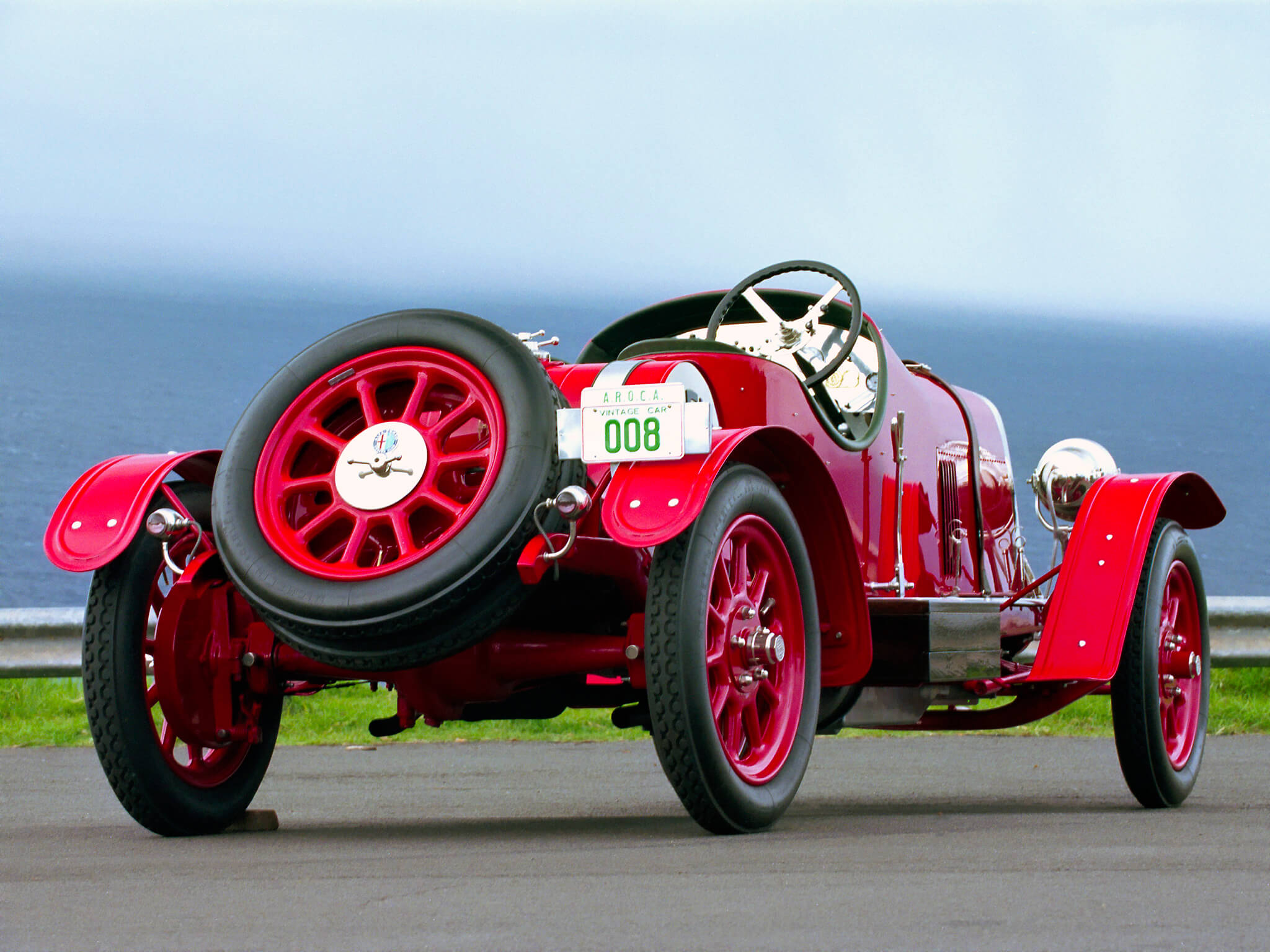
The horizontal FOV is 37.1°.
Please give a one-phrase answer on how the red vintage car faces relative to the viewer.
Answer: facing away from the viewer and to the right of the viewer

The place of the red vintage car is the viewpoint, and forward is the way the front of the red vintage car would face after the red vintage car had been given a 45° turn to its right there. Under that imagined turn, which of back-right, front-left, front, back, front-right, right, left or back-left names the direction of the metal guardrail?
back-left
